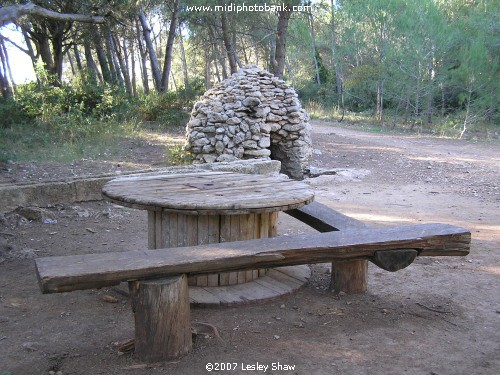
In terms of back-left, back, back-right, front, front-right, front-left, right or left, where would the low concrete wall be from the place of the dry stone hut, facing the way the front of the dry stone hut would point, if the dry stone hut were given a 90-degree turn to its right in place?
front

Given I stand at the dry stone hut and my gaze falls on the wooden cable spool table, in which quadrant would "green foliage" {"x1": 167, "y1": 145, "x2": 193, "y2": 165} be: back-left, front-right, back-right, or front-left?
front-right

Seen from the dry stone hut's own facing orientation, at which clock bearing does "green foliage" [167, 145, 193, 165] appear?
The green foliage is roughly at 4 o'clock from the dry stone hut.

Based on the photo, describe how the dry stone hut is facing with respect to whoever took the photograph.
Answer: facing the viewer and to the right of the viewer

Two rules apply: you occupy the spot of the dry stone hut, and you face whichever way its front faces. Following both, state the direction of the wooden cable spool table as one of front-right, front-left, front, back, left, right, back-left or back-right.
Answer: front-right

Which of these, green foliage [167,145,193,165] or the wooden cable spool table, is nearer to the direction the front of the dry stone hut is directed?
the wooden cable spool table
